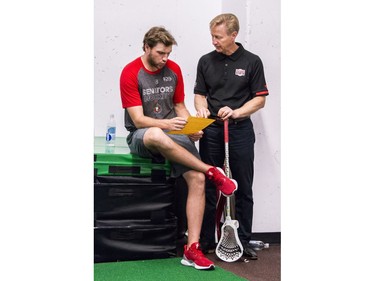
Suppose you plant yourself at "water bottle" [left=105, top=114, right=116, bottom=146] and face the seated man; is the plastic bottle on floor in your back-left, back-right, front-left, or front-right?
front-left

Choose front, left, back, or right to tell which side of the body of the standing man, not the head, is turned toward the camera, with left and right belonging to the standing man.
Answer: front

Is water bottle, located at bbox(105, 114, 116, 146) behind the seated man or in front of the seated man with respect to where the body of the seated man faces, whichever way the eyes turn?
behind

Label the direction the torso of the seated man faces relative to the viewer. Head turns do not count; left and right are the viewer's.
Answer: facing the viewer and to the right of the viewer

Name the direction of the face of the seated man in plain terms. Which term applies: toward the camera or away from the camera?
toward the camera

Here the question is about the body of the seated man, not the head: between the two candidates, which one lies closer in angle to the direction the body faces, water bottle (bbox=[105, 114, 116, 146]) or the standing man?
the standing man

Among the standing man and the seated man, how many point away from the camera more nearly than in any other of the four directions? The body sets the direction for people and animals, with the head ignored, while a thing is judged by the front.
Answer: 0

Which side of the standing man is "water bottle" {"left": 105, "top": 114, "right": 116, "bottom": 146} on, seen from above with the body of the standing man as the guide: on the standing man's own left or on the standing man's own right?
on the standing man's own right

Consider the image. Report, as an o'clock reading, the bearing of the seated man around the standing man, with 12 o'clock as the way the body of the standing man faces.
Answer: The seated man is roughly at 2 o'clock from the standing man.

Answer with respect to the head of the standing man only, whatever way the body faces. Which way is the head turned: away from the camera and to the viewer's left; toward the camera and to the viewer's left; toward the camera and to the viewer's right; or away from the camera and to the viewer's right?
toward the camera and to the viewer's left
